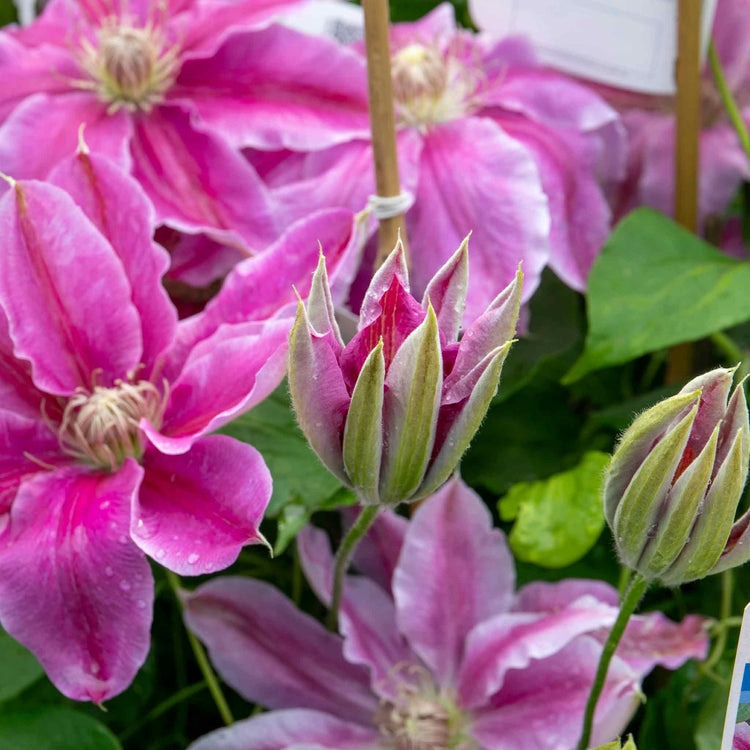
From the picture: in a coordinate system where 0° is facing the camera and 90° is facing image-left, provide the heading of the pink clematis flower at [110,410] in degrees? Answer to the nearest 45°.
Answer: approximately 0°

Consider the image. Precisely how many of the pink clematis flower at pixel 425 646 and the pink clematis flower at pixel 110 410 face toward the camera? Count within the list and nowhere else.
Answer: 2

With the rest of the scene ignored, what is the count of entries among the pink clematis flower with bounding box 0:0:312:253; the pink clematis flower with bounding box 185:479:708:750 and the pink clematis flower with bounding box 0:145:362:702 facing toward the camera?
3

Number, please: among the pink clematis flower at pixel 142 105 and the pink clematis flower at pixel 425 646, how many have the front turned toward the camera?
2

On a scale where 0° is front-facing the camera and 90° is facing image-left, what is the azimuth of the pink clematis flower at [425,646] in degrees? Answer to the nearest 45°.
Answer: approximately 0°
